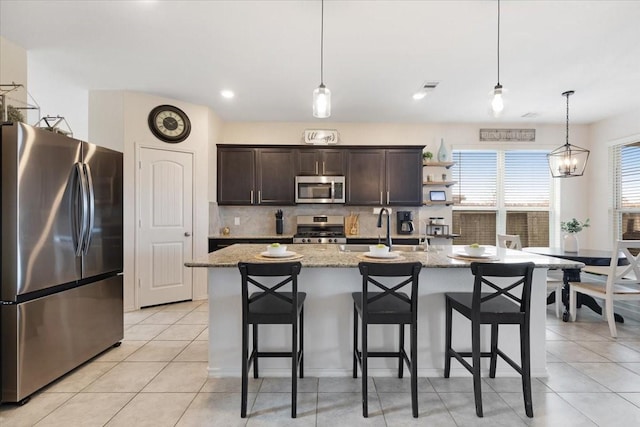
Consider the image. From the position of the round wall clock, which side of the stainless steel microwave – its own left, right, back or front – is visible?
right

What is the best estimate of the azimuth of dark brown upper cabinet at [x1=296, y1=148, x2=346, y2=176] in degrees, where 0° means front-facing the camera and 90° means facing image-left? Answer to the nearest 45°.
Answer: approximately 0°

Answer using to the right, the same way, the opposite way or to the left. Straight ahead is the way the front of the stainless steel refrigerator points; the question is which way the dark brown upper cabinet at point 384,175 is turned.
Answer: to the right

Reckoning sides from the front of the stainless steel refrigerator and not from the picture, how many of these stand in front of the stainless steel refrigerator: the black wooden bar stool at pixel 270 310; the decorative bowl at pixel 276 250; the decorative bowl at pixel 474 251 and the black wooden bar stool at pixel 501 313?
4

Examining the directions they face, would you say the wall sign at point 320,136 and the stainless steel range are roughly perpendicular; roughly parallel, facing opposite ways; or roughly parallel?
roughly parallel

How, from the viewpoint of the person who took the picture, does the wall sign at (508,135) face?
facing the viewer

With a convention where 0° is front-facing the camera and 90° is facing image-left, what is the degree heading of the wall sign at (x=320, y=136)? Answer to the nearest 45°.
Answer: approximately 0°

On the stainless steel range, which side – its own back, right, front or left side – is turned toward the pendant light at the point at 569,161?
left

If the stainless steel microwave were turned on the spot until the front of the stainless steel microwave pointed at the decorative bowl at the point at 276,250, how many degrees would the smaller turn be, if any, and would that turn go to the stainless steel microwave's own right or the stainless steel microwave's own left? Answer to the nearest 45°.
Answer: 0° — it already faces it

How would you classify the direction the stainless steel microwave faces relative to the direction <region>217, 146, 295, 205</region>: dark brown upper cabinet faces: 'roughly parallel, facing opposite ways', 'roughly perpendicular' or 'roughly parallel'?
roughly parallel

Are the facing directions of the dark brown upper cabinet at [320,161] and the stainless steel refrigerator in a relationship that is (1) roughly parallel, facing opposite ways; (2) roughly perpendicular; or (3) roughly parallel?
roughly perpendicular

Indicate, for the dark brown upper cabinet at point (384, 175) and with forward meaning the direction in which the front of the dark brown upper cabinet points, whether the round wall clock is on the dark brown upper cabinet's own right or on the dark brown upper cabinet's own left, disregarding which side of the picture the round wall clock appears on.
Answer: on the dark brown upper cabinet's own right

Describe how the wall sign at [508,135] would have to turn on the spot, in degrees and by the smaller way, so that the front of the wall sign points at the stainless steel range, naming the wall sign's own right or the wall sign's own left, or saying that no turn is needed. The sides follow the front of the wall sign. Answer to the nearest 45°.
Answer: approximately 45° to the wall sign's own right

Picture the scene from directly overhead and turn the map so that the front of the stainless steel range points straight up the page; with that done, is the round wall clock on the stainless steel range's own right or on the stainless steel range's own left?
on the stainless steel range's own right

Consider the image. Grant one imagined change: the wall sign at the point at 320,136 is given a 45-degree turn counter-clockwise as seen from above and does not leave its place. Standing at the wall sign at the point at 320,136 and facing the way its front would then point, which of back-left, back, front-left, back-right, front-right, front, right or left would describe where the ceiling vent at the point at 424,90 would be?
front

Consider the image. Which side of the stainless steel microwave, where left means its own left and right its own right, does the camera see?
front

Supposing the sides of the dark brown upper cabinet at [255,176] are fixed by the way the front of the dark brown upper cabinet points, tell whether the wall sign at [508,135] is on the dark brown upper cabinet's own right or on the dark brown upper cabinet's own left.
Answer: on the dark brown upper cabinet's own left
